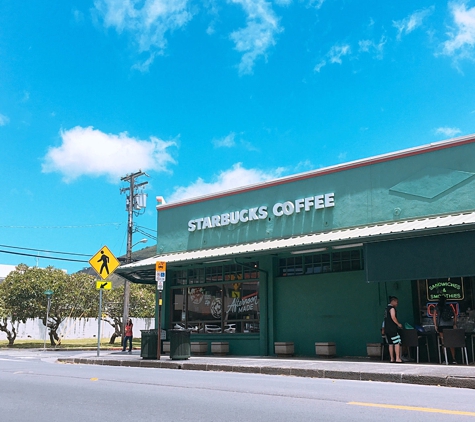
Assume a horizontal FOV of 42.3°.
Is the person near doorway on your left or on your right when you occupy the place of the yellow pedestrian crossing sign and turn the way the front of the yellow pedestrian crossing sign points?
on your left

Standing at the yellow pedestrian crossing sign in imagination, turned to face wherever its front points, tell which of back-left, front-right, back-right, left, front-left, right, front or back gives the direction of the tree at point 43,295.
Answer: back

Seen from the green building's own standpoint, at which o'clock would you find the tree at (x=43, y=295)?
The tree is roughly at 3 o'clock from the green building.

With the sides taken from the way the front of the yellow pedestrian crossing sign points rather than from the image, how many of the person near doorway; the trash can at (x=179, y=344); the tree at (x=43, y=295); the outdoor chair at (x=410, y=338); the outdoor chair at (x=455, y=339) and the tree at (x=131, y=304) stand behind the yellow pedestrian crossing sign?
2

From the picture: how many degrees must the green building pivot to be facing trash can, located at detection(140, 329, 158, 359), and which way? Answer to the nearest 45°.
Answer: approximately 45° to its right

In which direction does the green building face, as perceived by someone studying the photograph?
facing the viewer and to the left of the viewer

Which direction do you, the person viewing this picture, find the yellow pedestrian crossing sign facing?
facing the viewer

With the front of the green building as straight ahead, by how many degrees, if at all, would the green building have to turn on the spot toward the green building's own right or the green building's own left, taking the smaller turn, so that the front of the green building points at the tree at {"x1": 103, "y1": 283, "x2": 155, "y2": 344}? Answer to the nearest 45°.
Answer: approximately 90° to the green building's own right

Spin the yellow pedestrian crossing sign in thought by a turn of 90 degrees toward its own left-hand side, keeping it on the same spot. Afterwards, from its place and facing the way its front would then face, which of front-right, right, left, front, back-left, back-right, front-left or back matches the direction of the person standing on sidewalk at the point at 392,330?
front-right

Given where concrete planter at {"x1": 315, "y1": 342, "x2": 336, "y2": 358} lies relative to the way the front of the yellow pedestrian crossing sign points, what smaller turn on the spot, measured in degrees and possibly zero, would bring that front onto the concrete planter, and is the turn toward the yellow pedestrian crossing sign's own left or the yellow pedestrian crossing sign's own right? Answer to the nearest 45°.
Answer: approximately 45° to the yellow pedestrian crossing sign's own left

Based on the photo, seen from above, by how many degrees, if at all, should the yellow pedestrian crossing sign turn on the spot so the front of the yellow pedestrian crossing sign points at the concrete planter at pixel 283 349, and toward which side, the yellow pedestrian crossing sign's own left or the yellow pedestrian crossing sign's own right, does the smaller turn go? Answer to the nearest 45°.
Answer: approximately 90° to the yellow pedestrian crossing sign's own left

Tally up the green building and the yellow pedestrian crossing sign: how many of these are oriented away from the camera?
0

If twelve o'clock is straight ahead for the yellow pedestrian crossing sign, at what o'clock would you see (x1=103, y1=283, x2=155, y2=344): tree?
The tree is roughly at 6 o'clock from the yellow pedestrian crossing sign.

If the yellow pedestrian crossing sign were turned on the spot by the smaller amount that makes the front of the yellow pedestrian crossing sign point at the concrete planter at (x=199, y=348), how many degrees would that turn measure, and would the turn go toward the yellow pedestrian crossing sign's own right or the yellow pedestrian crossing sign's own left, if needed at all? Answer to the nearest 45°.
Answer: approximately 90° to the yellow pedestrian crossing sign's own left
